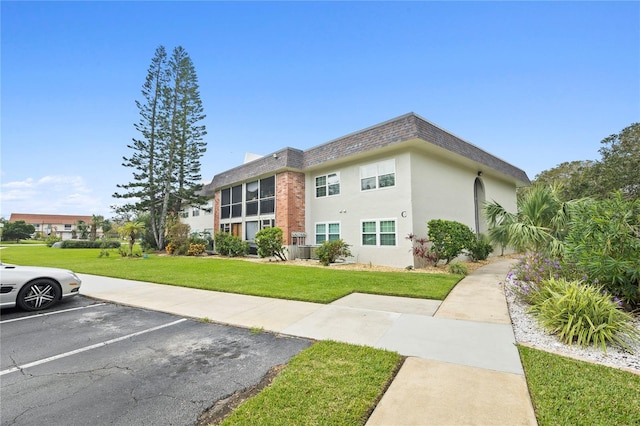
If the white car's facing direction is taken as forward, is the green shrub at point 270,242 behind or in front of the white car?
in front

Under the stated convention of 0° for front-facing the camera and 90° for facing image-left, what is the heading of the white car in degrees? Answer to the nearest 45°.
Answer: approximately 270°

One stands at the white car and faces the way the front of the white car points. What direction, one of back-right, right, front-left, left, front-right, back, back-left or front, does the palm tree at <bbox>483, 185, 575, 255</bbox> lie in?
front-right

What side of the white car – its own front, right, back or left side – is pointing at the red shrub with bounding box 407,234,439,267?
front

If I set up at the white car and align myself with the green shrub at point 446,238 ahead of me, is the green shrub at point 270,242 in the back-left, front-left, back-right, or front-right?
front-left
